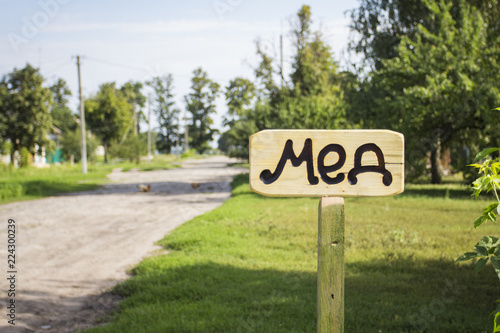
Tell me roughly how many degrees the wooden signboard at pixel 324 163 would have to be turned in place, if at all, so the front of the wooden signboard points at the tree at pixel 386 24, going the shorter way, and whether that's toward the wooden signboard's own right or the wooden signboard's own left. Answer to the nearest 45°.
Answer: approximately 180°

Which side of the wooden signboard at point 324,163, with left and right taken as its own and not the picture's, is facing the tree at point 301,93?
back

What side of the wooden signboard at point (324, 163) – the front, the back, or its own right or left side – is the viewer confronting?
front

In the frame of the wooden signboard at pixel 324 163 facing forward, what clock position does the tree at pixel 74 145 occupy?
The tree is roughly at 5 o'clock from the wooden signboard.

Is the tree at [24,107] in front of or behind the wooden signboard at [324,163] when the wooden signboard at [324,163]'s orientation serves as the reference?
behind

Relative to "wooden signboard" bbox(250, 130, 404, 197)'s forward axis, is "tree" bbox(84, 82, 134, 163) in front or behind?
behind

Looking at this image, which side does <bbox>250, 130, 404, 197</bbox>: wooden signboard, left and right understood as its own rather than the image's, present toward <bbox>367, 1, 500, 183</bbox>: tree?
back
